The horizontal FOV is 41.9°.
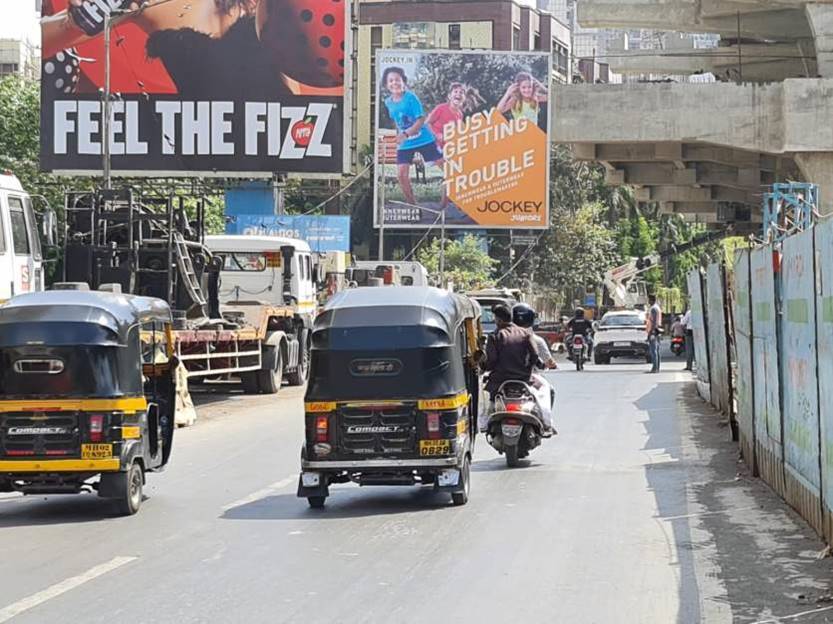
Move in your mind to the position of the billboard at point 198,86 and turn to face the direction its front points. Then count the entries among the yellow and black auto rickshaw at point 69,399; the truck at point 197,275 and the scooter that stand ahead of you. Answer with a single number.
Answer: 3

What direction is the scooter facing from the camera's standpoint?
away from the camera

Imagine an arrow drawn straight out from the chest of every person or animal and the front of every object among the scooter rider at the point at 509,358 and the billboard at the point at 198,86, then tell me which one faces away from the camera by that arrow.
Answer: the scooter rider

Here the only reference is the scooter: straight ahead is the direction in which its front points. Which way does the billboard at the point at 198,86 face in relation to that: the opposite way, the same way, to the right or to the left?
the opposite way

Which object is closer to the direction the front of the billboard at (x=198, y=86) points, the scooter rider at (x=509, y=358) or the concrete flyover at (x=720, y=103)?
the scooter rider

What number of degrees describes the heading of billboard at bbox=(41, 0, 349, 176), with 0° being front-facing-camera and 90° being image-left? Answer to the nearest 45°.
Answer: approximately 0°

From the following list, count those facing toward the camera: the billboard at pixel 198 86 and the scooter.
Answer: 1

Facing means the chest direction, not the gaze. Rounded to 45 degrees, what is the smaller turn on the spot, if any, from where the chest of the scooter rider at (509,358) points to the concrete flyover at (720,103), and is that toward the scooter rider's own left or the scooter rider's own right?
0° — they already face it

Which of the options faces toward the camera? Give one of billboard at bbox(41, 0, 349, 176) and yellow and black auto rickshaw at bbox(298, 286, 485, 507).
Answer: the billboard

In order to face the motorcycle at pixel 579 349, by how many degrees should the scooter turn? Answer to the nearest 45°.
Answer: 0° — it already faces it

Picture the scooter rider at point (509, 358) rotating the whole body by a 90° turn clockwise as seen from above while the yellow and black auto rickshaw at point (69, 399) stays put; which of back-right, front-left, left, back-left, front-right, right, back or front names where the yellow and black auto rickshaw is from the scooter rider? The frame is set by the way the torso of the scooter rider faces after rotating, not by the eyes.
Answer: back-right
